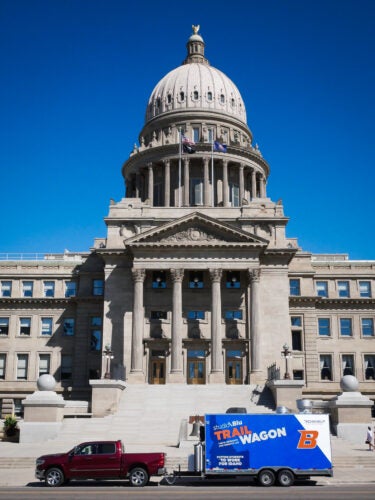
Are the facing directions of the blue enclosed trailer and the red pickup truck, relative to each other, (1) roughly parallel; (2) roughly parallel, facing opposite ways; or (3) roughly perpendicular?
roughly parallel

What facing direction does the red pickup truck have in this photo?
to the viewer's left

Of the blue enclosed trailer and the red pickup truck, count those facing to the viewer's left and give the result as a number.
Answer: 2

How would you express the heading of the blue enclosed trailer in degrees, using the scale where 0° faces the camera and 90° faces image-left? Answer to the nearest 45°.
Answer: approximately 90°

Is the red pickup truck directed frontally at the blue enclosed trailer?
no

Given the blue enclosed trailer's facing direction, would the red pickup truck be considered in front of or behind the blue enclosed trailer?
in front
